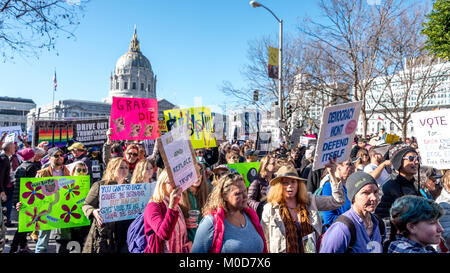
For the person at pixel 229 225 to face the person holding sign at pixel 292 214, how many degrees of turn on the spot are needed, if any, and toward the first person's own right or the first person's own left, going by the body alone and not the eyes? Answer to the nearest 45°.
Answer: approximately 90° to the first person's own left

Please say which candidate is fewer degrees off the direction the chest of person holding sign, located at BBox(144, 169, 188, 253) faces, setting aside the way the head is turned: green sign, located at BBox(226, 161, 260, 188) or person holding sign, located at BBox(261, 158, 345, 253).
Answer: the person holding sign

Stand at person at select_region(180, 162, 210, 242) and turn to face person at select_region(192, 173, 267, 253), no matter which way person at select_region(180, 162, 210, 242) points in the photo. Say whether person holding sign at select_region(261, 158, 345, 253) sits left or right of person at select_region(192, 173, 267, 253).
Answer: left

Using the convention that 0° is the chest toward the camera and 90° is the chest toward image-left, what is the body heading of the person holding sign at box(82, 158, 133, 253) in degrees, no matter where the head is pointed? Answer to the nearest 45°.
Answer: approximately 315°

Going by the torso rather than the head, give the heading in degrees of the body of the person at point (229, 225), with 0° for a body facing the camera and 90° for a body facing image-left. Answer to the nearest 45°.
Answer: approximately 315°

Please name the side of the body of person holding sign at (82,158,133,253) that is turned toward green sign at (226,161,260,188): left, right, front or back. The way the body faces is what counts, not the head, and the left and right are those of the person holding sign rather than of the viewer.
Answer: left
